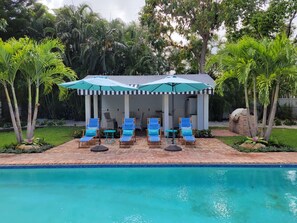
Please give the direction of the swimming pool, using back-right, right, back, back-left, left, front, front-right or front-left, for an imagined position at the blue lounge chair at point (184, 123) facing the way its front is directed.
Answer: front

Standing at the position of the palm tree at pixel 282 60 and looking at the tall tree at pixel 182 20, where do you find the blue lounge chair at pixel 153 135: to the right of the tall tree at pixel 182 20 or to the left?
left

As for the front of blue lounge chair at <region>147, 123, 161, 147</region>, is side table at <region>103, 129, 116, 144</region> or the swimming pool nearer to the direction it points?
the swimming pool

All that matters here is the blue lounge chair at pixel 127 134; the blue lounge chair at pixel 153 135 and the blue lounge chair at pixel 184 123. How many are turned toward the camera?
3

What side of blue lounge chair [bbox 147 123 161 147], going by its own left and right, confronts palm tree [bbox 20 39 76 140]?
right

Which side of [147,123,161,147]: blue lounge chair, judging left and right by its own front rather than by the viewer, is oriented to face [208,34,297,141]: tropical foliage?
left

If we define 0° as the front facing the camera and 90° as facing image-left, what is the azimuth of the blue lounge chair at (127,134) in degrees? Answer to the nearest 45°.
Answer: approximately 0°

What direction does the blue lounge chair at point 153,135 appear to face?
toward the camera

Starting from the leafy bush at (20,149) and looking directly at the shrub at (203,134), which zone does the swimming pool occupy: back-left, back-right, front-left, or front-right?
front-right
